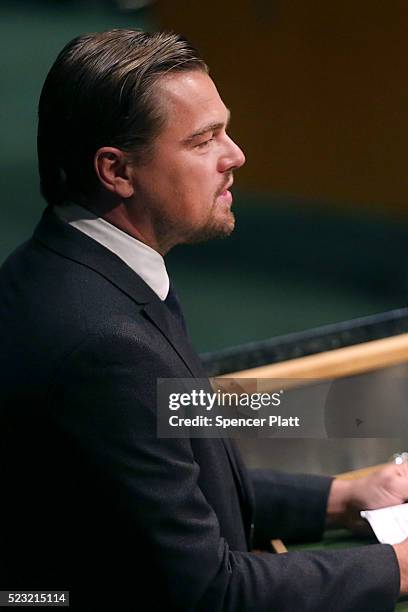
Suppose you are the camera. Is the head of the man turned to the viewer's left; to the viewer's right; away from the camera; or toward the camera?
to the viewer's right

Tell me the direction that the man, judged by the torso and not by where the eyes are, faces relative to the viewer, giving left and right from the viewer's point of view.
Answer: facing to the right of the viewer
